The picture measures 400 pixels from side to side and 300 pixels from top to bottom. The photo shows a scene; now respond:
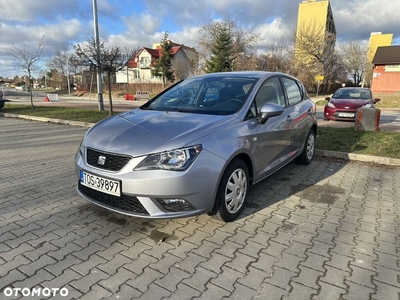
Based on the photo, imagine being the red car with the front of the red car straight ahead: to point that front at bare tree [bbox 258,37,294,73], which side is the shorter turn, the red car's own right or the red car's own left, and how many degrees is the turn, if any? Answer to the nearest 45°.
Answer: approximately 180°

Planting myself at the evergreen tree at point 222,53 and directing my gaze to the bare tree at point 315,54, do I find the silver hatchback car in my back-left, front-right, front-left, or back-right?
back-right

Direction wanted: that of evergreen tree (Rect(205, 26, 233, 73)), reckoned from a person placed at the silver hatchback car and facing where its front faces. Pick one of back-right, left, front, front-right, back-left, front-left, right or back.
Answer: back-right

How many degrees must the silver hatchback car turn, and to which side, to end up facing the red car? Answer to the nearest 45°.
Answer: approximately 180°

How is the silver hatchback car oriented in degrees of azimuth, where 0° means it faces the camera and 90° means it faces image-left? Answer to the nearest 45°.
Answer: approximately 45°

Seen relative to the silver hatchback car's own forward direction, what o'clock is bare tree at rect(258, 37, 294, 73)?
The bare tree is roughly at 5 o'clock from the silver hatchback car.

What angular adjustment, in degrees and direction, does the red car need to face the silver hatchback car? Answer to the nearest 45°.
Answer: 0° — it already faces it

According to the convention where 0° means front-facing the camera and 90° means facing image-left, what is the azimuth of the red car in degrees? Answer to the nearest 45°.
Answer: approximately 0°
